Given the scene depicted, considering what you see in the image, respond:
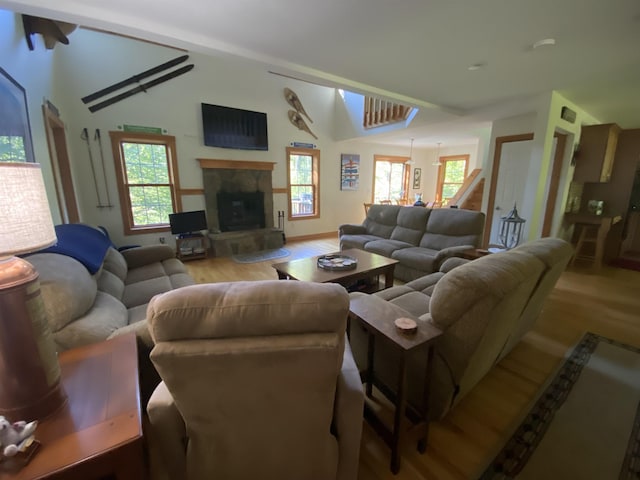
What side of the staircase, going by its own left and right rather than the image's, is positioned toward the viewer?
left

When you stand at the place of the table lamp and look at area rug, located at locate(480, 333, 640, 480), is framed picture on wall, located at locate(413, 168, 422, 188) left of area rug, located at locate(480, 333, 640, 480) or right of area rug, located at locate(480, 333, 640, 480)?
left

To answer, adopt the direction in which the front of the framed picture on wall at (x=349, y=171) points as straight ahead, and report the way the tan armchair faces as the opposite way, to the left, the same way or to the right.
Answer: the opposite way

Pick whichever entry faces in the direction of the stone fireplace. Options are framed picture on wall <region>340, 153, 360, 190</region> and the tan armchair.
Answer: the tan armchair

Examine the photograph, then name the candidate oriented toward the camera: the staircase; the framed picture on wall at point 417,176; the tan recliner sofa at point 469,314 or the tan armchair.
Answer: the framed picture on wall

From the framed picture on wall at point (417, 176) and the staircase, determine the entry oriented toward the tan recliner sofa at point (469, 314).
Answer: the framed picture on wall

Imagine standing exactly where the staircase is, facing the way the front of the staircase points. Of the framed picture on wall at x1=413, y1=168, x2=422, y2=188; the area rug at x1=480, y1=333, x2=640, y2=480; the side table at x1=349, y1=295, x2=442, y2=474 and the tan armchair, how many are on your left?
3

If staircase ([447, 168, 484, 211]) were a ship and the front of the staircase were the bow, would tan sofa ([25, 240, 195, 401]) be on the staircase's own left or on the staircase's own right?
on the staircase's own left

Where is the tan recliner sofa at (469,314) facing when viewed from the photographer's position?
facing away from the viewer and to the left of the viewer

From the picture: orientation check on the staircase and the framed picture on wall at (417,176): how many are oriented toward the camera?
1

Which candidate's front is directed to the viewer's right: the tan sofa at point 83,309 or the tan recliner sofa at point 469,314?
the tan sofa

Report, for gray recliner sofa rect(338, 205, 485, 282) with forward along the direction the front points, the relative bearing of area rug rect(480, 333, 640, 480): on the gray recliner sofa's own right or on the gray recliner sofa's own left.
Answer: on the gray recliner sofa's own left

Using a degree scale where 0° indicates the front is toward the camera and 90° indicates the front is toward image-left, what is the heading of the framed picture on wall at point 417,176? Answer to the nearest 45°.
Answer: approximately 0°

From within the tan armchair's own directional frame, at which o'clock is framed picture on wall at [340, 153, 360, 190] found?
The framed picture on wall is roughly at 1 o'clock from the tan armchair.

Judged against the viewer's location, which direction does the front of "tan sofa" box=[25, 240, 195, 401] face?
facing to the right of the viewer

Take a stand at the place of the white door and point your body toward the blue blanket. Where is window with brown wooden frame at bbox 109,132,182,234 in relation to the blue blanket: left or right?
right
